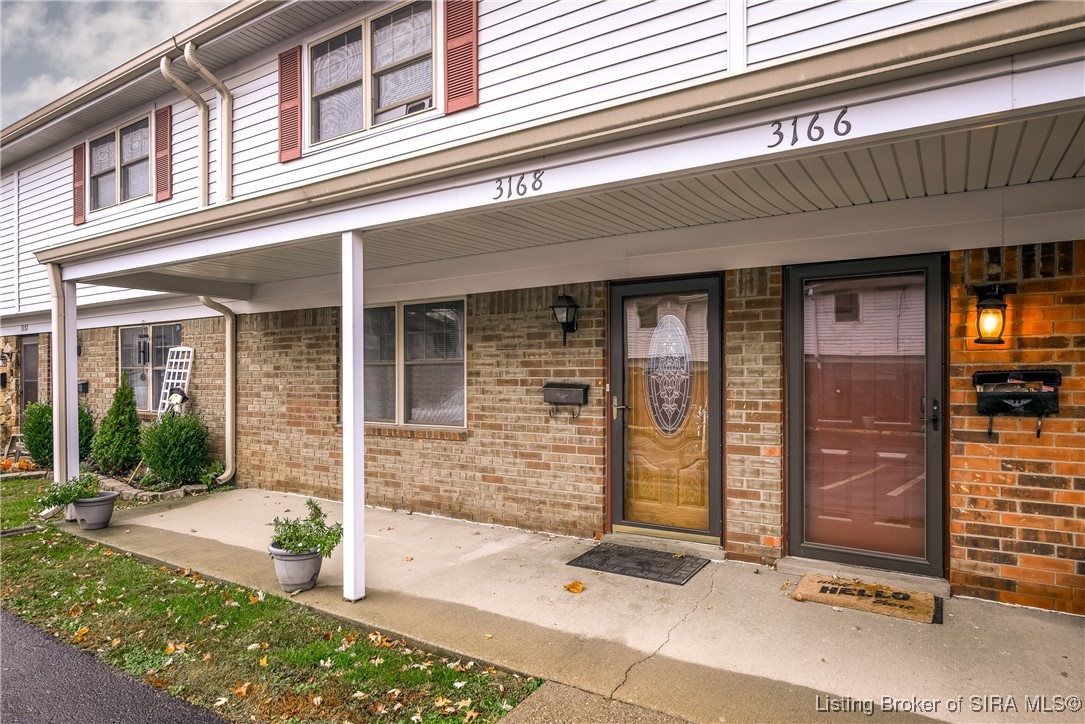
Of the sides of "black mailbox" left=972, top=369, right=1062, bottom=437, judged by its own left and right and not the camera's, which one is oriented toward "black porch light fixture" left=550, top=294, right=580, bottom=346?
right

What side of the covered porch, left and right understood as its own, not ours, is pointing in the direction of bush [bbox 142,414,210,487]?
right

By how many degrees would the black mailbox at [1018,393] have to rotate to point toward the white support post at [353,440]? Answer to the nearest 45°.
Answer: approximately 45° to its right

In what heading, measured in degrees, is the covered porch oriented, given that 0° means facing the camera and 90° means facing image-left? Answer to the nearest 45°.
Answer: approximately 45°

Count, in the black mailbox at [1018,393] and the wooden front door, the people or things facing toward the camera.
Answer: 2

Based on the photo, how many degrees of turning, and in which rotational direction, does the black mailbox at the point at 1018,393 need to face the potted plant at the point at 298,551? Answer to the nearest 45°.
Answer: approximately 45° to its right

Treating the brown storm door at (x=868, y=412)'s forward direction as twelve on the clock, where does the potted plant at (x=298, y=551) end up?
The potted plant is roughly at 2 o'clock from the brown storm door.
